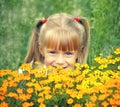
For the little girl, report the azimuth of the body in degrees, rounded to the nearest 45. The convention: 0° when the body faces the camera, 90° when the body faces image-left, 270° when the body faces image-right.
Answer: approximately 0°

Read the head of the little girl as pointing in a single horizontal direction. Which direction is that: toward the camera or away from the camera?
toward the camera

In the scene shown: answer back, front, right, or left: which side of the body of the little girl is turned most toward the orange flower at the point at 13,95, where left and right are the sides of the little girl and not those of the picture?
front
